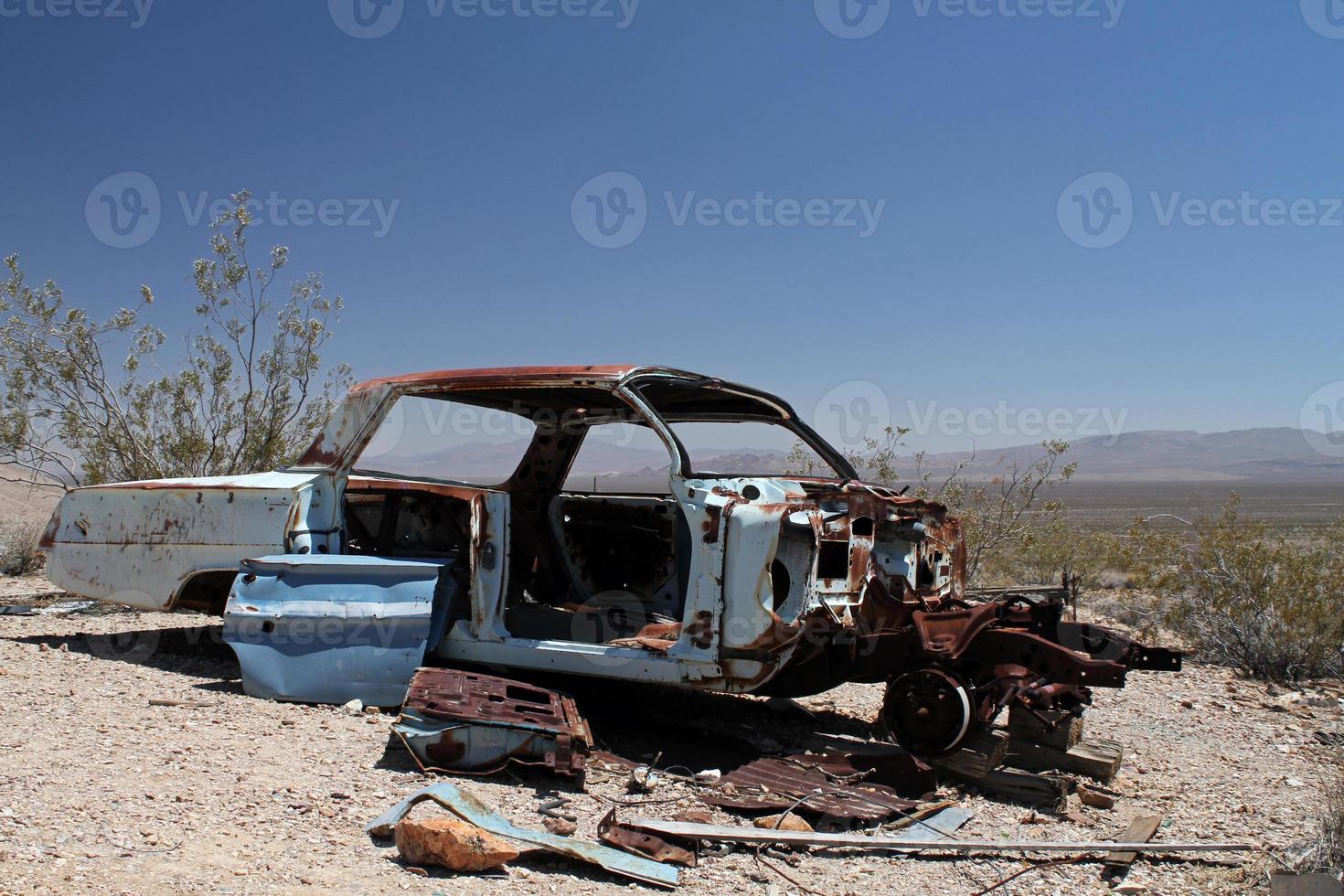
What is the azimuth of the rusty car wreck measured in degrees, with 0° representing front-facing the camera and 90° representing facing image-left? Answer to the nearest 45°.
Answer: approximately 315°

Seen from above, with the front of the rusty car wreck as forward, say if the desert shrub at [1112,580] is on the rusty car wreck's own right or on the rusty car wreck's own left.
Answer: on the rusty car wreck's own left

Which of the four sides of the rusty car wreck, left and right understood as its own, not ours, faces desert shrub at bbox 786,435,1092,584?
left

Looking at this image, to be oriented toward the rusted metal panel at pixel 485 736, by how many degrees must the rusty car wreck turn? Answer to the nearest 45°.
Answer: approximately 90° to its right

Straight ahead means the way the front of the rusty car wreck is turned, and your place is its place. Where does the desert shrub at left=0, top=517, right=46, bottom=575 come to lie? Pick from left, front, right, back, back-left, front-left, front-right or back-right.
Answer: back
